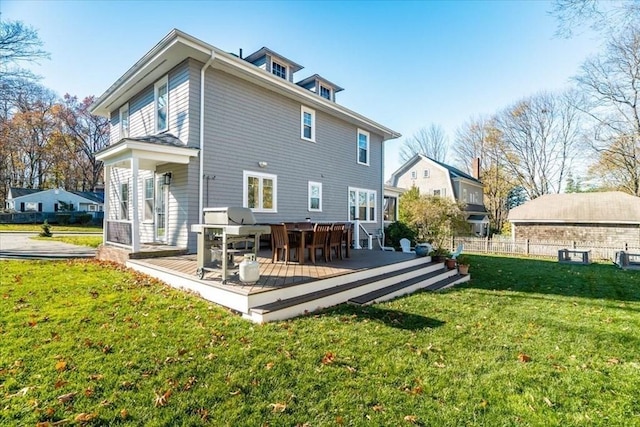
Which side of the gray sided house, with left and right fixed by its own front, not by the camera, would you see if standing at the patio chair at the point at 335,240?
left

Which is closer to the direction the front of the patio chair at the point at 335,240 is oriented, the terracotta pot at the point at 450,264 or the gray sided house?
the gray sided house

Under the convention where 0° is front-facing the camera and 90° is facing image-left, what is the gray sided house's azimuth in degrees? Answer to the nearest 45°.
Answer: approximately 45°

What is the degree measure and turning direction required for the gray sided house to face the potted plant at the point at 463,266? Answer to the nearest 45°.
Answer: approximately 135° to its left

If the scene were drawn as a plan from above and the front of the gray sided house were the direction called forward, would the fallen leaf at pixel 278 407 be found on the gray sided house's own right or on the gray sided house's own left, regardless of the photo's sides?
on the gray sided house's own left
